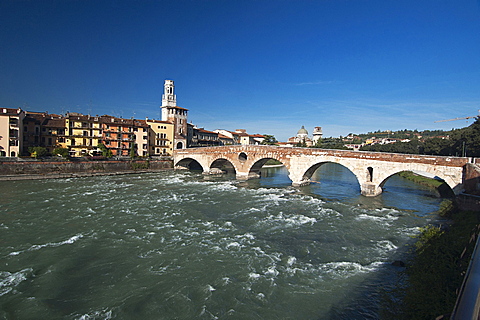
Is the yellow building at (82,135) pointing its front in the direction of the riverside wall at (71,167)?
yes

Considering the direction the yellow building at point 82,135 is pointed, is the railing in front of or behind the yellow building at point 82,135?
in front

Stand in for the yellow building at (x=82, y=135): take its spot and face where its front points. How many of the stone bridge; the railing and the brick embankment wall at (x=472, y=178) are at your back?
0

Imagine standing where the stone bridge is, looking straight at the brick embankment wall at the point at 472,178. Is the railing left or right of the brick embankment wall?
right

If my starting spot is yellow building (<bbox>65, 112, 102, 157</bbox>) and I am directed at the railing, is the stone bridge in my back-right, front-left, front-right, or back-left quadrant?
front-left

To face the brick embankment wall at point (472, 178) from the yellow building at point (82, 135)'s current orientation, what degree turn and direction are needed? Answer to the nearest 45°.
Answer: approximately 45° to its left

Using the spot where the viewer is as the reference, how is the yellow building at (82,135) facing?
facing the viewer

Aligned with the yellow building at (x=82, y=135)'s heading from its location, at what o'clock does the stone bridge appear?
The stone bridge is roughly at 11 o'clock from the yellow building.
